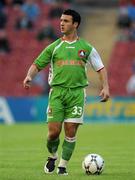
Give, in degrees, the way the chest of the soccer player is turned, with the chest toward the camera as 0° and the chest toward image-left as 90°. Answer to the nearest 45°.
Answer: approximately 0°

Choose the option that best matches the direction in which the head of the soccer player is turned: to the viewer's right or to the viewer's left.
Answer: to the viewer's left
